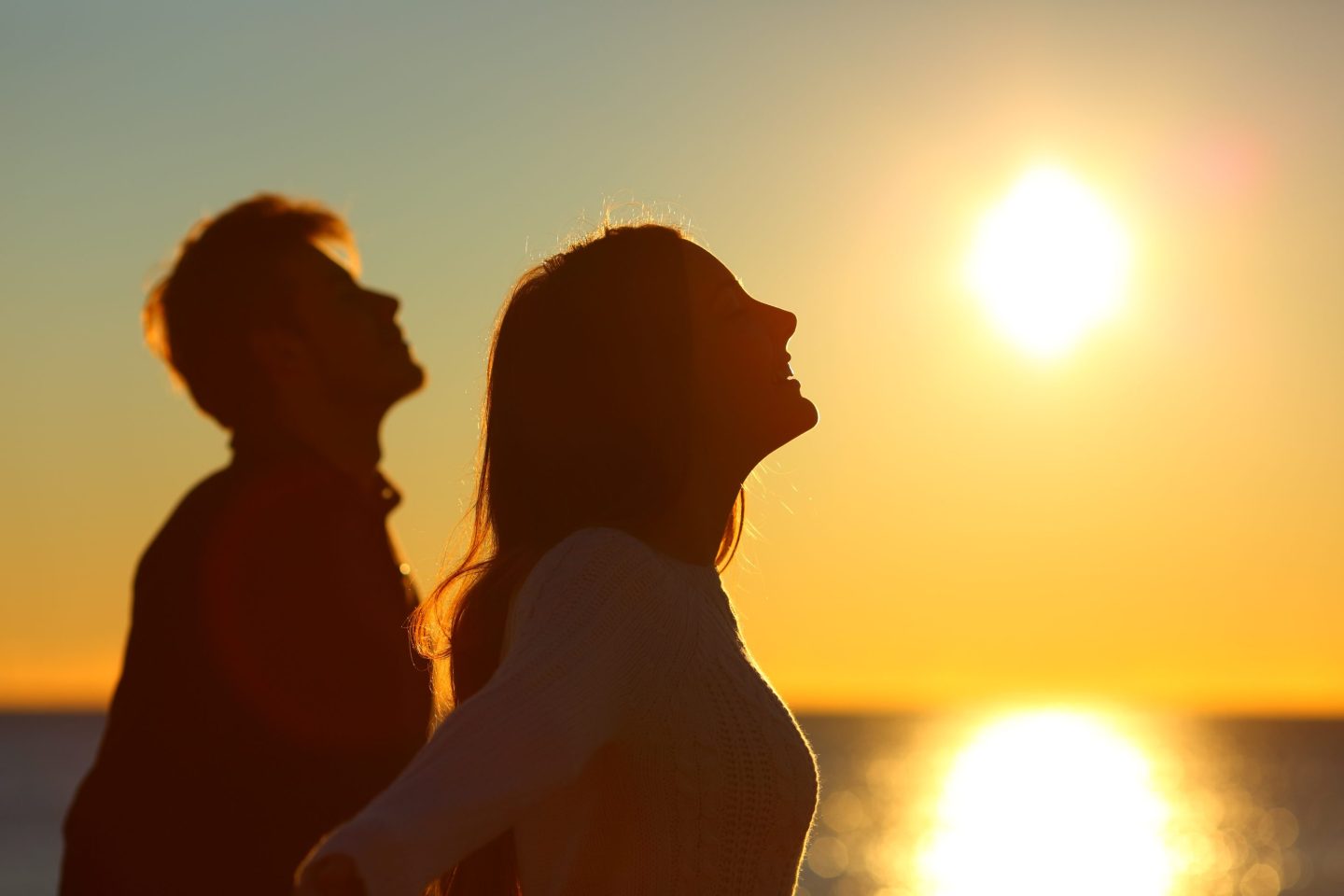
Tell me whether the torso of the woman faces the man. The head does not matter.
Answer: no

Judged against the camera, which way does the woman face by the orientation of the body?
to the viewer's right

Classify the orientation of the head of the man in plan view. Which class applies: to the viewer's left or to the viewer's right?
to the viewer's right

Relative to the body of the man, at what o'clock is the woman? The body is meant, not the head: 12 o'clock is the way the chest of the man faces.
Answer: The woman is roughly at 2 o'clock from the man.

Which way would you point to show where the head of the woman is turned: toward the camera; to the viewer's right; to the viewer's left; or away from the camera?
to the viewer's right

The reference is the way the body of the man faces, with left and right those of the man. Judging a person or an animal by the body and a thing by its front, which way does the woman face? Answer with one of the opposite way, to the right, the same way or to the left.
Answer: the same way

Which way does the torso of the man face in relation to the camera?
to the viewer's right

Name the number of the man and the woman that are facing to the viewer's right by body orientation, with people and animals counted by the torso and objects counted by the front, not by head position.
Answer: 2
